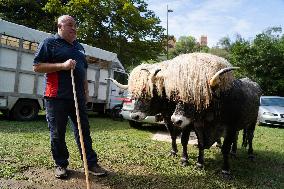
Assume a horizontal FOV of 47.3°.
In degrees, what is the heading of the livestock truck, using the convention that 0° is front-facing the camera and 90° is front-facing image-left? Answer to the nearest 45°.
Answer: approximately 225°

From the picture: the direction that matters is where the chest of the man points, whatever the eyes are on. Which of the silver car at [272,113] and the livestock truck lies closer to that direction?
the silver car

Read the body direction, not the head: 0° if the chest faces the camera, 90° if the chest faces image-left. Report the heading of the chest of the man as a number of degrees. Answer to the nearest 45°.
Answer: approximately 315°

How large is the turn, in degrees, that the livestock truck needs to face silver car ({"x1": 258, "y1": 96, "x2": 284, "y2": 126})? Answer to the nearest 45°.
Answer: approximately 45° to its right

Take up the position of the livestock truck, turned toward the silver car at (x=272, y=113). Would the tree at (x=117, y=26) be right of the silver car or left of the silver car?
left

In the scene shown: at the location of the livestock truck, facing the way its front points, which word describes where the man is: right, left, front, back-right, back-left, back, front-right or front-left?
back-right

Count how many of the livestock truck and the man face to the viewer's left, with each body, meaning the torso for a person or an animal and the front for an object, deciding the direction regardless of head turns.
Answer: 0

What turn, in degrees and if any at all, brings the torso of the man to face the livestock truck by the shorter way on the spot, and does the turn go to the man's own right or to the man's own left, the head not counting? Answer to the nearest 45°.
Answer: approximately 135° to the man's own left

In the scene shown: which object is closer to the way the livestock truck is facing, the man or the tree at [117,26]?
the tree

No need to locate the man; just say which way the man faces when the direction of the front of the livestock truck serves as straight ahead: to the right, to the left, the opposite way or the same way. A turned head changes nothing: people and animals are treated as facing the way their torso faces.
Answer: to the right

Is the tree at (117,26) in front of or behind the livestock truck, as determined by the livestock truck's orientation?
in front

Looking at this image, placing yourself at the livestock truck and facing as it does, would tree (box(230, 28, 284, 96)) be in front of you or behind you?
in front
